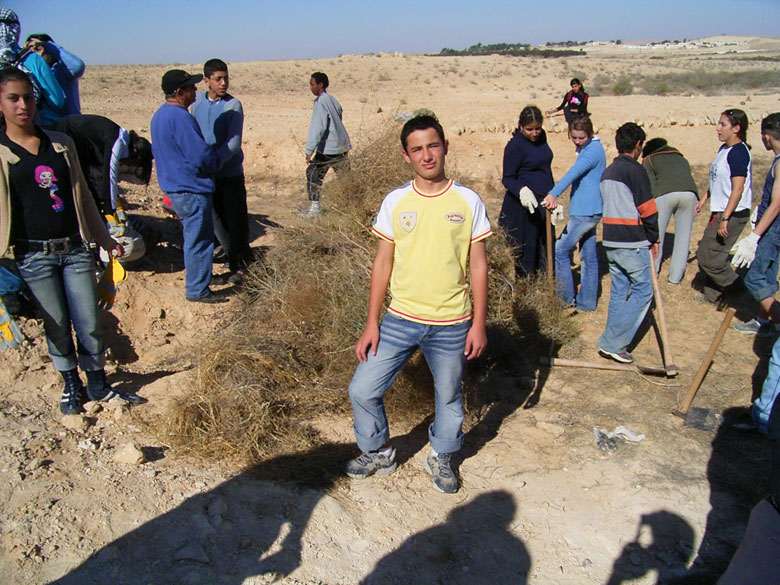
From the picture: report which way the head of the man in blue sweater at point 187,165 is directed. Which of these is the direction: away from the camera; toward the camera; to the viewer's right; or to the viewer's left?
to the viewer's right

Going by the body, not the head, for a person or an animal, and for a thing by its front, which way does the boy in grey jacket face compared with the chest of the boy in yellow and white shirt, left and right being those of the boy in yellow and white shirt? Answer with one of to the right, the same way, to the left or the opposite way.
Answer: to the right

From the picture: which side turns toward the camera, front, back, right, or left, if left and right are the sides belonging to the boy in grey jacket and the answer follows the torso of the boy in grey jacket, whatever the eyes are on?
left

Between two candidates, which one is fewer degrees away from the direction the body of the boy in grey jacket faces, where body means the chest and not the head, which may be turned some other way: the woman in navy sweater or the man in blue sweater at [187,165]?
the man in blue sweater

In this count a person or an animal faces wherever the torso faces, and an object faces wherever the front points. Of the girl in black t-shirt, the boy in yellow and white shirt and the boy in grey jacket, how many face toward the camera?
2

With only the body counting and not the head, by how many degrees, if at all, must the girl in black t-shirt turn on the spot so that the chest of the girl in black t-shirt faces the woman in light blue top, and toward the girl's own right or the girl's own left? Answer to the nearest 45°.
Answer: approximately 90° to the girl's own left

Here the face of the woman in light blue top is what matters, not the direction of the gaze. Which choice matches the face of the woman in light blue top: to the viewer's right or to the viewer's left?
to the viewer's left

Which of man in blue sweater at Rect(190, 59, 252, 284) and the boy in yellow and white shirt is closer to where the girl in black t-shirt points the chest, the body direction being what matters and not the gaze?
the boy in yellow and white shirt

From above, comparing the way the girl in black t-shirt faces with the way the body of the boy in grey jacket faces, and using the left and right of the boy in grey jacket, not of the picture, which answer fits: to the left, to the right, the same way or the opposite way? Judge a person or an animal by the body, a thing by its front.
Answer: to the left

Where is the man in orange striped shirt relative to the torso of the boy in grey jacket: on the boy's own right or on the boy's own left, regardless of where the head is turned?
on the boy's own left

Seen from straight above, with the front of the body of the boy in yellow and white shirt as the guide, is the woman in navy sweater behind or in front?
behind

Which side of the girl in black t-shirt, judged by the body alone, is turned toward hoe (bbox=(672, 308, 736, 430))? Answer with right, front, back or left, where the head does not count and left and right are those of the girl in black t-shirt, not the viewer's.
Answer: left

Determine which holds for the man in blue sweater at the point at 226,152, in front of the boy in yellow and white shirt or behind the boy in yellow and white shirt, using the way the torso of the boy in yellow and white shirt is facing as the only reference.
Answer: behind

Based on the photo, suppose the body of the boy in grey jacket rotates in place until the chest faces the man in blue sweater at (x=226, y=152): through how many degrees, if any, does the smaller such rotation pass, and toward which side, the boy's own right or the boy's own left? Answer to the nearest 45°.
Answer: approximately 45° to the boy's own left

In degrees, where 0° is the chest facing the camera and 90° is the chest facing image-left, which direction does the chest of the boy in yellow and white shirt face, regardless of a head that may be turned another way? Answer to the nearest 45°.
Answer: approximately 0°
